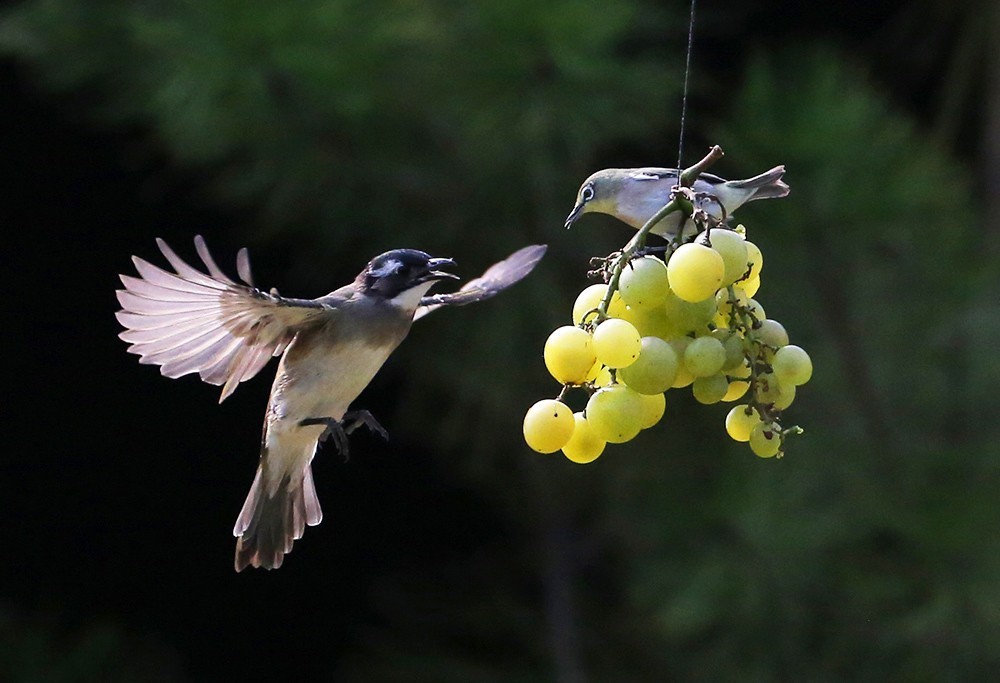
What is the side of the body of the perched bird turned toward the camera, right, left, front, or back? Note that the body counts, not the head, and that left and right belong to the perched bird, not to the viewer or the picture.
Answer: left

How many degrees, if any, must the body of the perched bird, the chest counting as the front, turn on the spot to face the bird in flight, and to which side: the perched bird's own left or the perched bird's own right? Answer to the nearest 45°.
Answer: approximately 45° to the perched bird's own right
